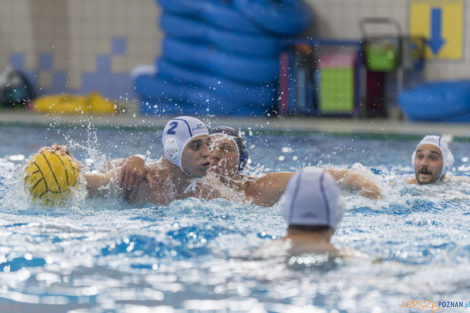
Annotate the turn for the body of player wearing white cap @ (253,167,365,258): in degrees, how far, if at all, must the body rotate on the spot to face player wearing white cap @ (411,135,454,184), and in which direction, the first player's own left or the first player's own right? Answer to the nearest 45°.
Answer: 0° — they already face them

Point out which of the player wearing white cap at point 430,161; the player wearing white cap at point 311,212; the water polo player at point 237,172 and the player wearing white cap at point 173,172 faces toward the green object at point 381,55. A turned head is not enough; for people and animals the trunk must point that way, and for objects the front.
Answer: the player wearing white cap at point 311,212

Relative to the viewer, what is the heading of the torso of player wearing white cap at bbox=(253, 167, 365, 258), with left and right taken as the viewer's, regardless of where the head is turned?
facing away from the viewer

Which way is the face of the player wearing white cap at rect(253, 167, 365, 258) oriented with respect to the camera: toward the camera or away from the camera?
away from the camera

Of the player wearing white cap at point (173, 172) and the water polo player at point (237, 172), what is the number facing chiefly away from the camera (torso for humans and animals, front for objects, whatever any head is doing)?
0

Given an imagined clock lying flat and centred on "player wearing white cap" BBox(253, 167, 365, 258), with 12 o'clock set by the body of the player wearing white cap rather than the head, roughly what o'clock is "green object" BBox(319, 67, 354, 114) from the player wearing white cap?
The green object is roughly at 12 o'clock from the player wearing white cap.

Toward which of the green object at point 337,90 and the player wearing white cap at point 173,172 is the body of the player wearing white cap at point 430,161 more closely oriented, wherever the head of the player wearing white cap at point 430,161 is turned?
the player wearing white cap

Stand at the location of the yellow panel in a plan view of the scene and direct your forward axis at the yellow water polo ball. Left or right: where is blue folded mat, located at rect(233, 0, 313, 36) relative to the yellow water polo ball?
right

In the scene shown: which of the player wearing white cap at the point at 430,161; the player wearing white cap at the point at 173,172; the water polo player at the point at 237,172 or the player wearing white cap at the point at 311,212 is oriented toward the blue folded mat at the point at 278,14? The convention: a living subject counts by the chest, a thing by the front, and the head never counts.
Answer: the player wearing white cap at the point at 311,212

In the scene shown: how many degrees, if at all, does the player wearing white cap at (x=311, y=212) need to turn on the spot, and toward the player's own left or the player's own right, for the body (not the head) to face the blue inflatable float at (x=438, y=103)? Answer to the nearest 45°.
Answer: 0° — they already face it

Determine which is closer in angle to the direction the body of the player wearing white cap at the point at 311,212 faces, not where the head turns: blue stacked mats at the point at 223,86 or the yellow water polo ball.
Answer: the blue stacked mats

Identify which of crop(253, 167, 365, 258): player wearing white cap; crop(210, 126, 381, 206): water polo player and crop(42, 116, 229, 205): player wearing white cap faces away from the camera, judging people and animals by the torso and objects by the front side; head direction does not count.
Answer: crop(253, 167, 365, 258): player wearing white cap

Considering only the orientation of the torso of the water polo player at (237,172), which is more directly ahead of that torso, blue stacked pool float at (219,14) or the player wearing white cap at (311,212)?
the player wearing white cap
